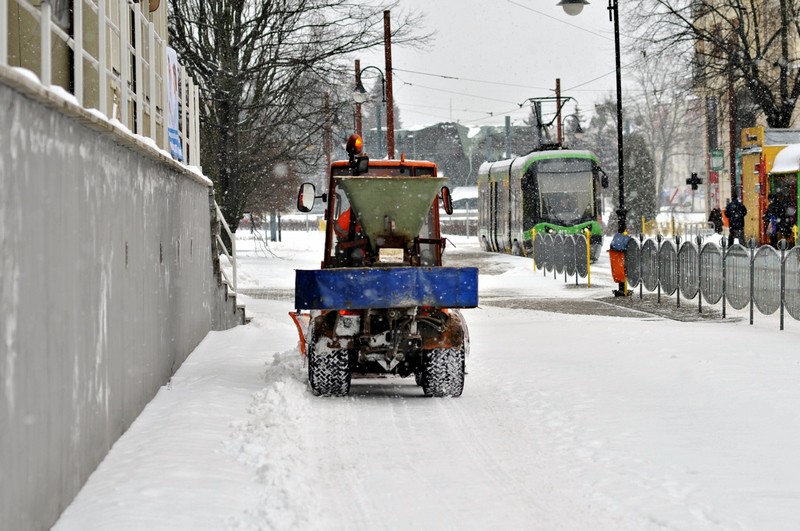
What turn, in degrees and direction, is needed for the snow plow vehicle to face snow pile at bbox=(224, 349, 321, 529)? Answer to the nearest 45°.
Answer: approximately 180°

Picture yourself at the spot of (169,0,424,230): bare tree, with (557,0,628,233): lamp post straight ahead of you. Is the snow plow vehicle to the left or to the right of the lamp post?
right

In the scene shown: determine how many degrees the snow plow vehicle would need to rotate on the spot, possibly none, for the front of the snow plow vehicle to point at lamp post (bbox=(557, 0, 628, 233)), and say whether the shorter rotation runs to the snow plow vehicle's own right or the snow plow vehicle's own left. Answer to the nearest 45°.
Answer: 0° — it already faces it

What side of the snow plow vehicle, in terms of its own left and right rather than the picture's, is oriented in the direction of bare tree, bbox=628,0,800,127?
front

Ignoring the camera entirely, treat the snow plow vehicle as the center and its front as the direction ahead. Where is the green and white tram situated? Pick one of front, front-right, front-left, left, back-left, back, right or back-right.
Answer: front

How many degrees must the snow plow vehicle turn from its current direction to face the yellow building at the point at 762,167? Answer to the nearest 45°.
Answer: approximately 45° to its right

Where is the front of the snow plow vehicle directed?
away from the camera

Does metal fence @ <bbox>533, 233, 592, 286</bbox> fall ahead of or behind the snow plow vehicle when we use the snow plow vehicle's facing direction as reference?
ahead

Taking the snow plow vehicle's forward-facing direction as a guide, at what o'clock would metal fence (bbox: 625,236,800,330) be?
The metal fence is roughly at 1 o'clock from the snow plow vehicle.

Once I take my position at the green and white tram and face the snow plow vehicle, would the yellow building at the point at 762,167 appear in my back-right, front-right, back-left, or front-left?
front-left
